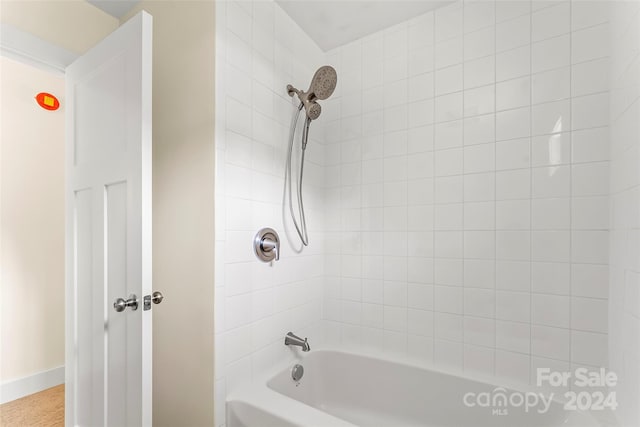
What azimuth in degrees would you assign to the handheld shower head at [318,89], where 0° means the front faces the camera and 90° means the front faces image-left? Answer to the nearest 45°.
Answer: approximately 315°

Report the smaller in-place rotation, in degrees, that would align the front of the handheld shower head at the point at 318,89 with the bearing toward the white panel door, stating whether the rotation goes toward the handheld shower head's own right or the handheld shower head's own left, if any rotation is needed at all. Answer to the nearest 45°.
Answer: approximately 135° to the handheld shower head's own right

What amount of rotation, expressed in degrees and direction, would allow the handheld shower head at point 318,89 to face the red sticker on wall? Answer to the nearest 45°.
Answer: approximately 135° to its right
